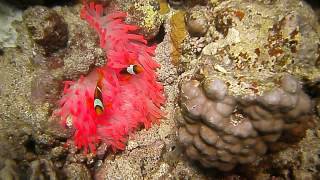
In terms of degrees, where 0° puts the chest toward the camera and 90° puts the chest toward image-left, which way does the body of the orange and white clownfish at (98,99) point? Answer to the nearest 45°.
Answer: approximately 0°

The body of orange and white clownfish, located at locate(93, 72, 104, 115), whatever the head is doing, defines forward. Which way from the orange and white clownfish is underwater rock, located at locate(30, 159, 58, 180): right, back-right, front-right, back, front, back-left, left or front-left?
front-right

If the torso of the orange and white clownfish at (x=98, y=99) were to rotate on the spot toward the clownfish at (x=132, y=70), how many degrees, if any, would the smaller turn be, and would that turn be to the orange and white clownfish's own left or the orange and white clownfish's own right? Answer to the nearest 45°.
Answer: approximately 135° to the orange and white clownfish's own left

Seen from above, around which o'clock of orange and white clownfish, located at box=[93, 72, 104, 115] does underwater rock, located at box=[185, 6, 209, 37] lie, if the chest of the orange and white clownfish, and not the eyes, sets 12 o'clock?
The underwater rock is roughly at 9 o'clock from the orange and white clownfish.

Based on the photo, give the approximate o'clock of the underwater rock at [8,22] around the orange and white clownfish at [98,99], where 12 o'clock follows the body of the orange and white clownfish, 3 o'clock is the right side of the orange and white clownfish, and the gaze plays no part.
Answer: The underwater rock is roughly at 4 o'clock from the orange and white clownfish.

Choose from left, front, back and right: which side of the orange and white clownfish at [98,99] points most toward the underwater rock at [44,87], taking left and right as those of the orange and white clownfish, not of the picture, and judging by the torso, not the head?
right

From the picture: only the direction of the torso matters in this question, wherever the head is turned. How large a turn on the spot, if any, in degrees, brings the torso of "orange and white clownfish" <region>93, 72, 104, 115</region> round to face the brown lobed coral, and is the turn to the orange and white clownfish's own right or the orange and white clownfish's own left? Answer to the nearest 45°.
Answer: approximately 45° to the orange and white clownfish's own left
